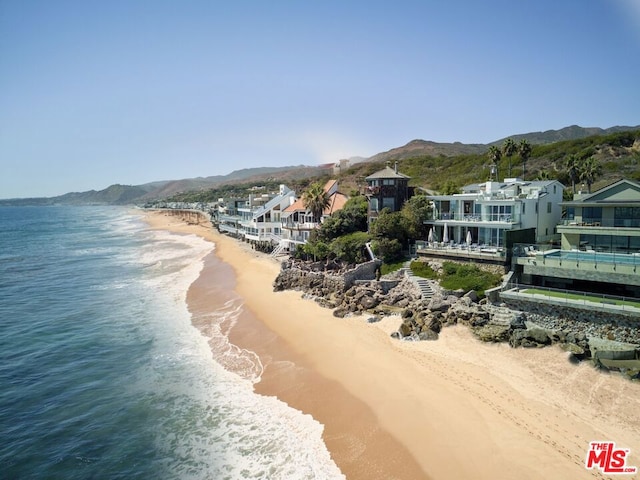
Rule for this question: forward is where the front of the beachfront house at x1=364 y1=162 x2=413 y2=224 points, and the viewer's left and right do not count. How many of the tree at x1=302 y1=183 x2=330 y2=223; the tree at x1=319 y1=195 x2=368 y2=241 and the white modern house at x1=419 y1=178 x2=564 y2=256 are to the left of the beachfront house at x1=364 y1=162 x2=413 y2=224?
1

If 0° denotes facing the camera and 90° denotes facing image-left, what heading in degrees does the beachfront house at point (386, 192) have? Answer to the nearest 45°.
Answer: approximately 45°

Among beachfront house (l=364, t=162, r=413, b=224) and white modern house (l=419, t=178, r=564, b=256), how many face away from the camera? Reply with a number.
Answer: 0

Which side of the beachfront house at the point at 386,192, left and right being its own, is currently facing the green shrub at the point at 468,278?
left

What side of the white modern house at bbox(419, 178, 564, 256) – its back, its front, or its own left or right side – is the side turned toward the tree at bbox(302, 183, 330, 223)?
right

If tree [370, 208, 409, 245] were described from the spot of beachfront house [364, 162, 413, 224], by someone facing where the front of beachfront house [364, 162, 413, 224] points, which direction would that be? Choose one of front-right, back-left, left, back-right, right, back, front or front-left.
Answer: front-left

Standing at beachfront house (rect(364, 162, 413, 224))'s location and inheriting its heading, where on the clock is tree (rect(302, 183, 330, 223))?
The tree is roughly at 3 o'clock from the beachfront house.

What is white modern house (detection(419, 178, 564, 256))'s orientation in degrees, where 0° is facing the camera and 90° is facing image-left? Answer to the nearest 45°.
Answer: approximately 45°

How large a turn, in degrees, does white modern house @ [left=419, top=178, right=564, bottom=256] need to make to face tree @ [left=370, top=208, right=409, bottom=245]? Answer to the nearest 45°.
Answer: approximately 45° to its right

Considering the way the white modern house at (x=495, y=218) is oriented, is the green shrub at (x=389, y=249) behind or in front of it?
in front

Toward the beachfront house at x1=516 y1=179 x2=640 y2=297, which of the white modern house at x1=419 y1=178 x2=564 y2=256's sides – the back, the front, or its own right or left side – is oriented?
left

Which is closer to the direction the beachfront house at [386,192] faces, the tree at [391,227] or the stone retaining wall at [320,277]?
the stone retaining wall
